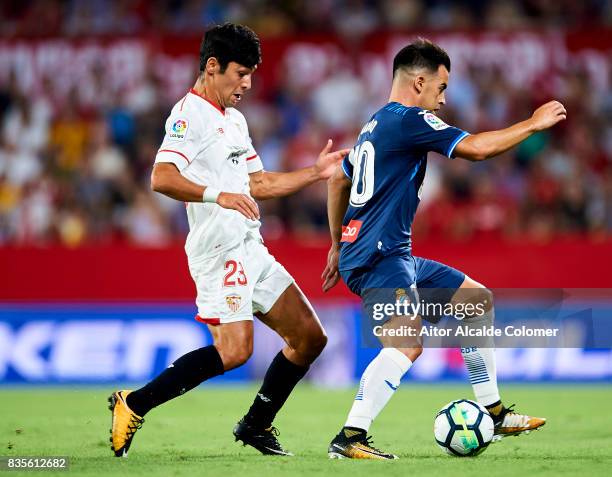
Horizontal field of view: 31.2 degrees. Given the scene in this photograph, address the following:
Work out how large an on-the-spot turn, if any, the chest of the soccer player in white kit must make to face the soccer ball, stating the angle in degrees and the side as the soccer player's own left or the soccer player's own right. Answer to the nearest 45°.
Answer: approximately 45° to the soccer player's own left

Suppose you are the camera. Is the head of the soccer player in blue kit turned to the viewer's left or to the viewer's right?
to the viewer's right

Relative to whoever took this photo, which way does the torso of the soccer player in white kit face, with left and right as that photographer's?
facing the viewer and to the right of the viewer

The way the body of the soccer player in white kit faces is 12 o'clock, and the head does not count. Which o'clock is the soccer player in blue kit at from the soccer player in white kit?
The soccer player in blue kit is roughly at 11 o'clock from the soccer player in white kit.

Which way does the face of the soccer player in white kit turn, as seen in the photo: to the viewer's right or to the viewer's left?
to the viewer's right
